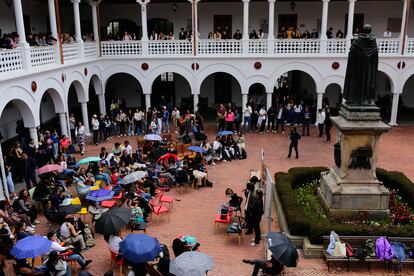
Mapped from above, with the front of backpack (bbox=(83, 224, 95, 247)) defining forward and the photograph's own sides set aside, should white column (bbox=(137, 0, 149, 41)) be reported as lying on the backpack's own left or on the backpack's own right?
on the backpack's own left

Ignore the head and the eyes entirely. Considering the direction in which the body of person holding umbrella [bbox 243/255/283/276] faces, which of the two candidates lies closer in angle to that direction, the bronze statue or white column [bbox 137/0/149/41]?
the white column

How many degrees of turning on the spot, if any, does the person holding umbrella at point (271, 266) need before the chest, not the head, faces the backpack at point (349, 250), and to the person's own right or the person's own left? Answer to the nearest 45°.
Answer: approximately 135° to the person's own right

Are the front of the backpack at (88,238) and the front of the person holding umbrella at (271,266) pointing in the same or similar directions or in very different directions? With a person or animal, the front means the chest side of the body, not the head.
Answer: very different directions
